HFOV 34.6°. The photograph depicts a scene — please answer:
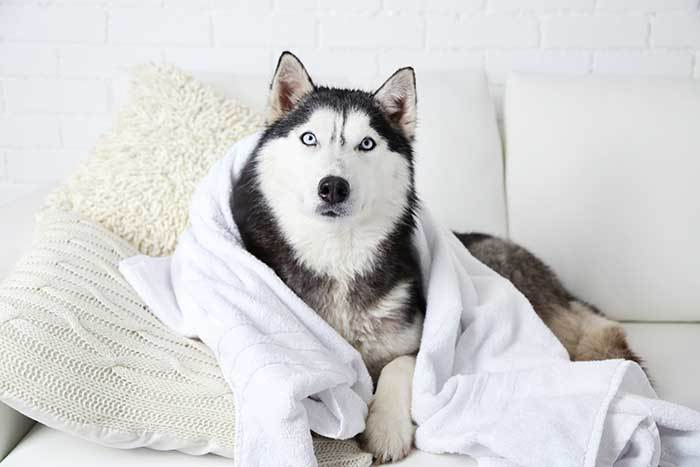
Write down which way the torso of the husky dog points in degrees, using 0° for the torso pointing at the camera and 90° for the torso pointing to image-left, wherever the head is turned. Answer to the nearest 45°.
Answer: approximately 45°

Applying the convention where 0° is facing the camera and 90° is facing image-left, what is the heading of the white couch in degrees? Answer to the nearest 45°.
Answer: approximately 0°

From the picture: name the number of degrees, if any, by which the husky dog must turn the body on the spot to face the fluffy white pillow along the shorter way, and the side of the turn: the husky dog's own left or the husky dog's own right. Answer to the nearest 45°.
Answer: approximately 90° to the husky dog's own right
